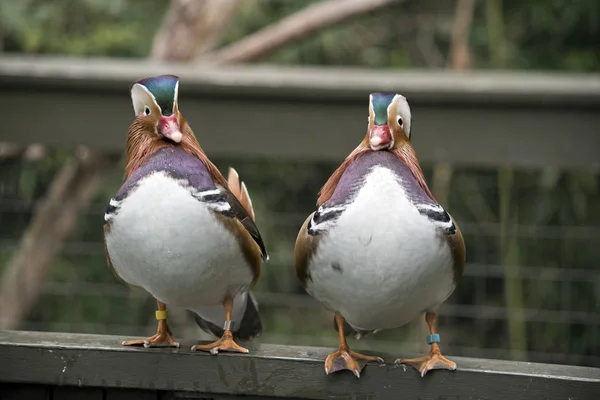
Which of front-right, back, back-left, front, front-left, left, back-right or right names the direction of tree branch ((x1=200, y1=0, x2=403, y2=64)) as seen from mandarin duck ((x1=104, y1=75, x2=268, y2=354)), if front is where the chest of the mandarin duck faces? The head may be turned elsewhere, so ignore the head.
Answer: back-right

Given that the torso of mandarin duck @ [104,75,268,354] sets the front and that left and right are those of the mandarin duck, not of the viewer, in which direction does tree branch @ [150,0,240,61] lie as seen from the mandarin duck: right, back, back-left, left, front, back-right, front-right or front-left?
back-right

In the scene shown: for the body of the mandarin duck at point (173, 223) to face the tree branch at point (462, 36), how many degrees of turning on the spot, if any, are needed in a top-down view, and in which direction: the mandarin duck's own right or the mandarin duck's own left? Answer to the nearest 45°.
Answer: approximately 180°

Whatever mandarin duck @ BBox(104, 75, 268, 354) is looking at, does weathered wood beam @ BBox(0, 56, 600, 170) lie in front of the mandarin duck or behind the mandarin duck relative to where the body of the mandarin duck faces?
behind

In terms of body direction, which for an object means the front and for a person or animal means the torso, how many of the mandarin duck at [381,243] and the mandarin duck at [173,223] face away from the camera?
0

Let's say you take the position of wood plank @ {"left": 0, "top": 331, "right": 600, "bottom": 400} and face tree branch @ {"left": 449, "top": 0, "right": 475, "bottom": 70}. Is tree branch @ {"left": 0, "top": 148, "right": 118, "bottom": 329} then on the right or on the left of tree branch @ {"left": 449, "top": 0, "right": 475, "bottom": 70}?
left
